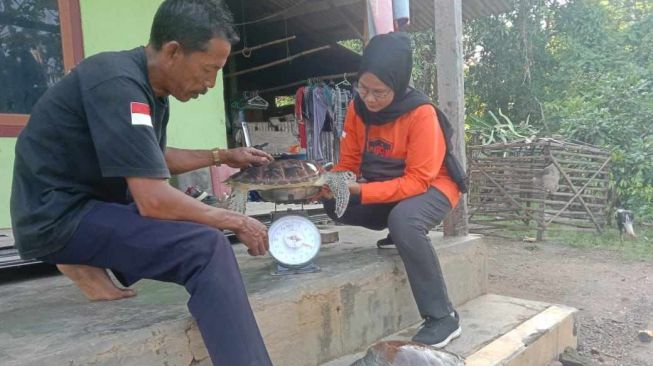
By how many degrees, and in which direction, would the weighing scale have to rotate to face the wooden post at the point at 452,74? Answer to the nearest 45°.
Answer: approximately 135° to its left

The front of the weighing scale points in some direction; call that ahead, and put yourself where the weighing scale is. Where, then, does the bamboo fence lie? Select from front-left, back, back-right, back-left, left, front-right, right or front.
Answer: back-left

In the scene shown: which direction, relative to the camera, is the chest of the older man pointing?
to the viewer's right

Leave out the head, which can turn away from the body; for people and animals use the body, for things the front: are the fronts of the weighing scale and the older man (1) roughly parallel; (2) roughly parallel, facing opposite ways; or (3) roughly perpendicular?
roughly perpendicular

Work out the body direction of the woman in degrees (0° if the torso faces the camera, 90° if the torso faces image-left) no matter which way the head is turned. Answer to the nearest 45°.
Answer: approximately 45°

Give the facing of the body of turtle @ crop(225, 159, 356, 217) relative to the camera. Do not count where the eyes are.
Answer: to the viewer's right

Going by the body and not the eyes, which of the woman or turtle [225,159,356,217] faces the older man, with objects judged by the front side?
the woman

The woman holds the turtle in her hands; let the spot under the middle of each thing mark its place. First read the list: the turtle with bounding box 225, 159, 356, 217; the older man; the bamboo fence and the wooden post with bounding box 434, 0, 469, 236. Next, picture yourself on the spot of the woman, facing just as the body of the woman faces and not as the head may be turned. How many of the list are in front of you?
2

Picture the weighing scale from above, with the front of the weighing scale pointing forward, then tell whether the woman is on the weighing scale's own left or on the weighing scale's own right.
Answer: on the weighing scale's own left

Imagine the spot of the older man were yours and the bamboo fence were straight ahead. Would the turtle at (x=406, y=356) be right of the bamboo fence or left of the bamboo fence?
right
